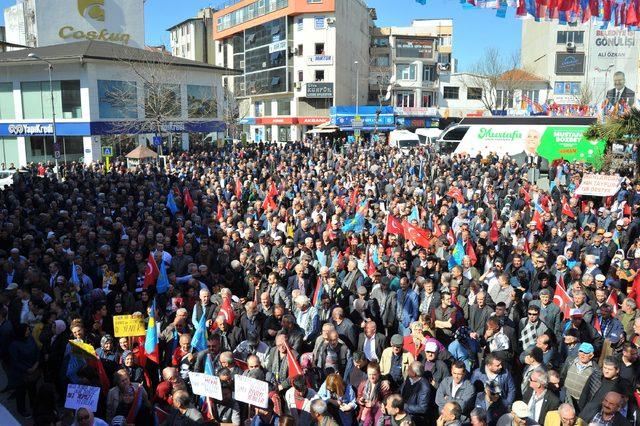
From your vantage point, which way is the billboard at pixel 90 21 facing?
toward the camera

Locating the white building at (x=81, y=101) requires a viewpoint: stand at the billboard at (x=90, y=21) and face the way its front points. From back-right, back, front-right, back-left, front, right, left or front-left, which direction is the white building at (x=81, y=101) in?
front

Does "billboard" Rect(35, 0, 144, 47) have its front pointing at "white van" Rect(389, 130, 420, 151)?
no
